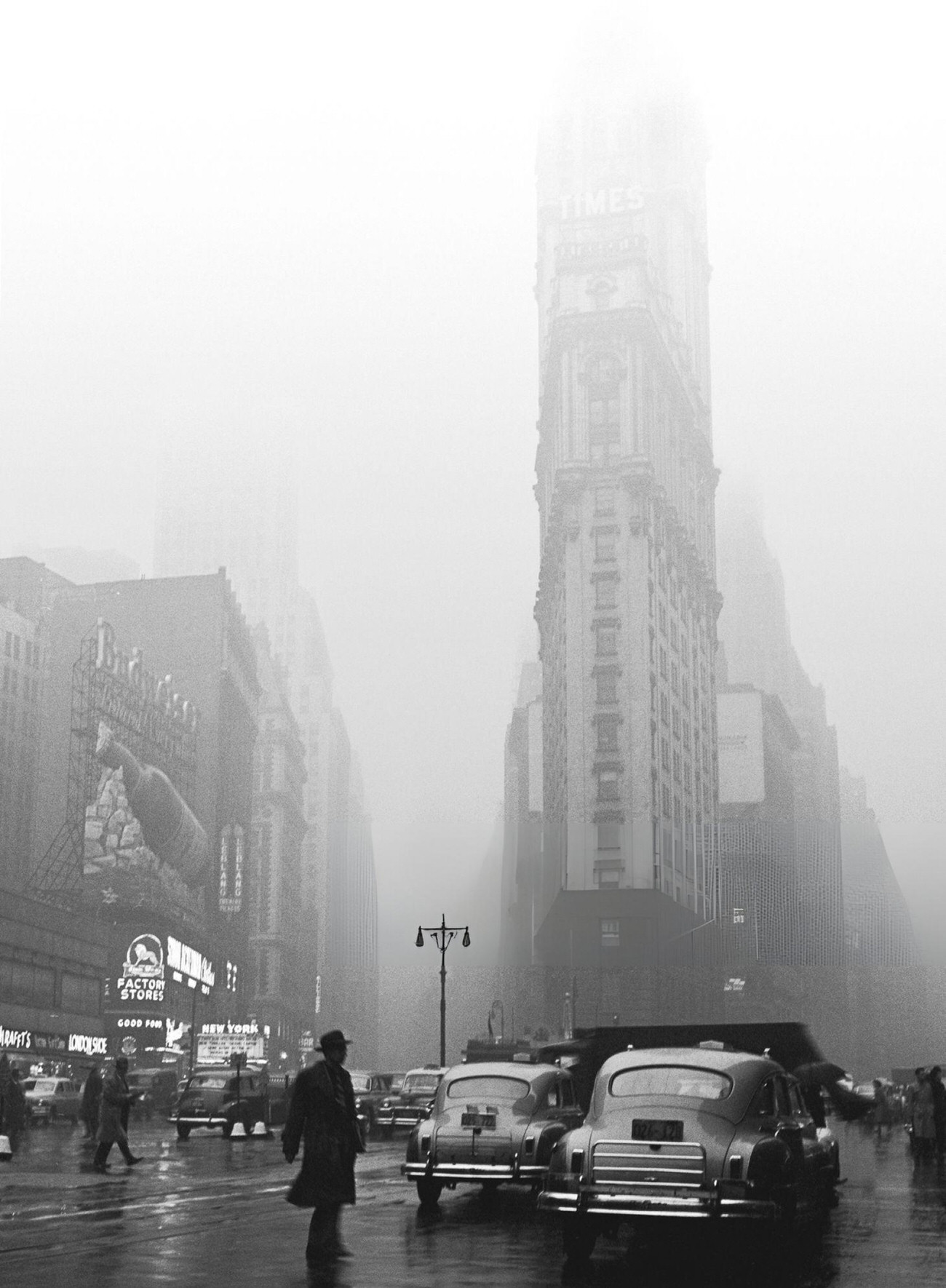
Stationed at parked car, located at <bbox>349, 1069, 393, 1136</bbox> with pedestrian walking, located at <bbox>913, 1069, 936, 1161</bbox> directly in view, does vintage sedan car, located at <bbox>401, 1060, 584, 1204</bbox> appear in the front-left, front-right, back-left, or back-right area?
front-right

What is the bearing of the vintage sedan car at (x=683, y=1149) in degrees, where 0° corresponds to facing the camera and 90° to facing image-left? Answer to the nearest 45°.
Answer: approximately 225°

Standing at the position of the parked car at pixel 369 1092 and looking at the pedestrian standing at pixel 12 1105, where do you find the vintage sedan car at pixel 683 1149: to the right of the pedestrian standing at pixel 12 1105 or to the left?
left

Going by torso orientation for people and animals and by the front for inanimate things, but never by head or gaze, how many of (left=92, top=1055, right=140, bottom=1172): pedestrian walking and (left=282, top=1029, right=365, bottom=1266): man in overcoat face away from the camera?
0

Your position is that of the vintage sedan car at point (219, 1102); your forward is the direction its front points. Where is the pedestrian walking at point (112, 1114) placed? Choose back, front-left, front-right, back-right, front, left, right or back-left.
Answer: back-right

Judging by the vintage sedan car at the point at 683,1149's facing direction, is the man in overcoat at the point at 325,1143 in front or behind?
behind

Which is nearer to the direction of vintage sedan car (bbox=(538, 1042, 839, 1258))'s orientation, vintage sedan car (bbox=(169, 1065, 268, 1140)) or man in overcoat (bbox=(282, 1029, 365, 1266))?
the vintage sedan car

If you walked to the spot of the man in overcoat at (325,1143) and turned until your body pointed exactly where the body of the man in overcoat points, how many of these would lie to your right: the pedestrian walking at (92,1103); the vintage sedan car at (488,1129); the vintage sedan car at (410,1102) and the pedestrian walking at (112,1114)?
0

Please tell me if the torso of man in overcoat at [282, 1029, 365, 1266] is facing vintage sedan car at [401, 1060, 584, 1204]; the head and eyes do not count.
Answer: no
